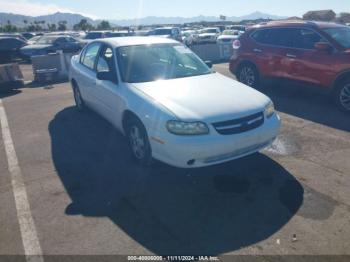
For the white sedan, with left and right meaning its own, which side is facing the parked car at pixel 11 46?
back

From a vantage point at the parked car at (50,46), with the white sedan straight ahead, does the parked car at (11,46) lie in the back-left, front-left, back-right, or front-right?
back-right

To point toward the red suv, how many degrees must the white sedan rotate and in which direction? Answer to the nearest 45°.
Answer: approximately 90° to its left

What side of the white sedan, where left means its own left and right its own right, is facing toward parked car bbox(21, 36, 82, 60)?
back

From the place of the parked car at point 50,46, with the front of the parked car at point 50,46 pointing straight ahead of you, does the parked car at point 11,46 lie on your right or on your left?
on your right
